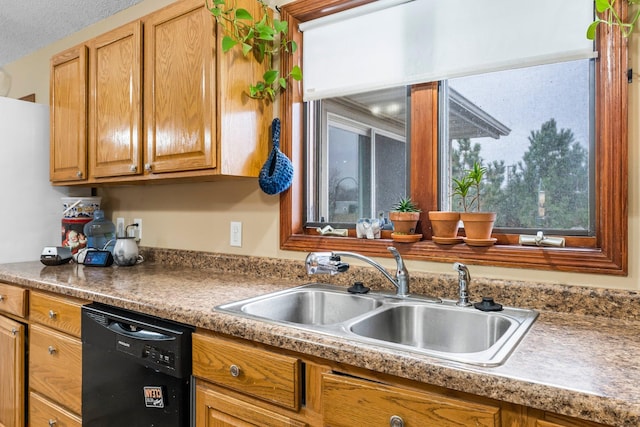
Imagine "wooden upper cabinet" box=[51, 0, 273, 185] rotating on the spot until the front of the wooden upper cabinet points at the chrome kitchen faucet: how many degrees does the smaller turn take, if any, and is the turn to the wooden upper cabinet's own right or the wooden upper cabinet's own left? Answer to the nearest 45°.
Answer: approximately 90° to the wooden upper cabinet's own left

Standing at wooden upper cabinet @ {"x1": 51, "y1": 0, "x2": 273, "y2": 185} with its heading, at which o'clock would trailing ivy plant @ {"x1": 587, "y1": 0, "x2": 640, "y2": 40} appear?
The trailing ivy plant is roughly at 9 o'clock from the wooden upper cabinet.

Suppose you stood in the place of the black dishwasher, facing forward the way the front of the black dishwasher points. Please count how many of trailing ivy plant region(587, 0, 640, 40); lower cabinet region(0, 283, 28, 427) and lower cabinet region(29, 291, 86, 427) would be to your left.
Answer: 1

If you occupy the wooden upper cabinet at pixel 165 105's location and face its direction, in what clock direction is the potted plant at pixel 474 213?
The potted plant is roughly at 9 o'clock from the wooden upper cabinet.

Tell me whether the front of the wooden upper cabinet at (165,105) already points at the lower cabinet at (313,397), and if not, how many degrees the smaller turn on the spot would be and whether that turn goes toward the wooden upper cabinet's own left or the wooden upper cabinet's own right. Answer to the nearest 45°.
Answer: approximately 45° to the wooden upper cabinet's own left

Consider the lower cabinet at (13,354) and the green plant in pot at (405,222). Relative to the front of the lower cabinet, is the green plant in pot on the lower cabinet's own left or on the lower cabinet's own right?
on the lower cabinet's own left

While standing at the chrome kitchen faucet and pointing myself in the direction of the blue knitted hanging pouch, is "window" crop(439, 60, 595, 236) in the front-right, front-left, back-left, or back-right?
back-right

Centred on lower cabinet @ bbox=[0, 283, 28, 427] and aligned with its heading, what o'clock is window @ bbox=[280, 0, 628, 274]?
The window is roughly at 9 o'clock from the lower cabinet.

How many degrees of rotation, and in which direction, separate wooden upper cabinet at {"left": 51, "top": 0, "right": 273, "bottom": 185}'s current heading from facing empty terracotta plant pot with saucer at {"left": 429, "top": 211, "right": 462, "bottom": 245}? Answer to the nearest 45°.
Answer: approximately 90° to its left

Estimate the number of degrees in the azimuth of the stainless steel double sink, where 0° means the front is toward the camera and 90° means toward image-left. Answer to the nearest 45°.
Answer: approximately 45°

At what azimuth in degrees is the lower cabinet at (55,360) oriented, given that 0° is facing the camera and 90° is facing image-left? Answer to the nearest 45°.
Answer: approximately 45°
